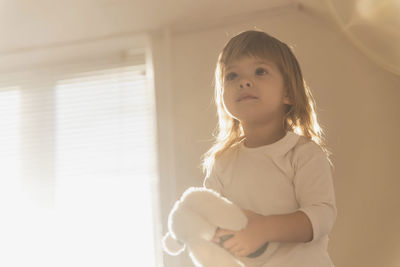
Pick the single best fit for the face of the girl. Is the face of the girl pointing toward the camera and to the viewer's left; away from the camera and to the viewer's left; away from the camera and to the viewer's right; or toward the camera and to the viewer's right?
toward the camera and to the viewer's left

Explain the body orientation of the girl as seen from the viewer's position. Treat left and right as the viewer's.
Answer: facing the viewer and to the left of the viewer

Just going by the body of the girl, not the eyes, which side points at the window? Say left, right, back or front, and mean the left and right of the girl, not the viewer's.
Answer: right
